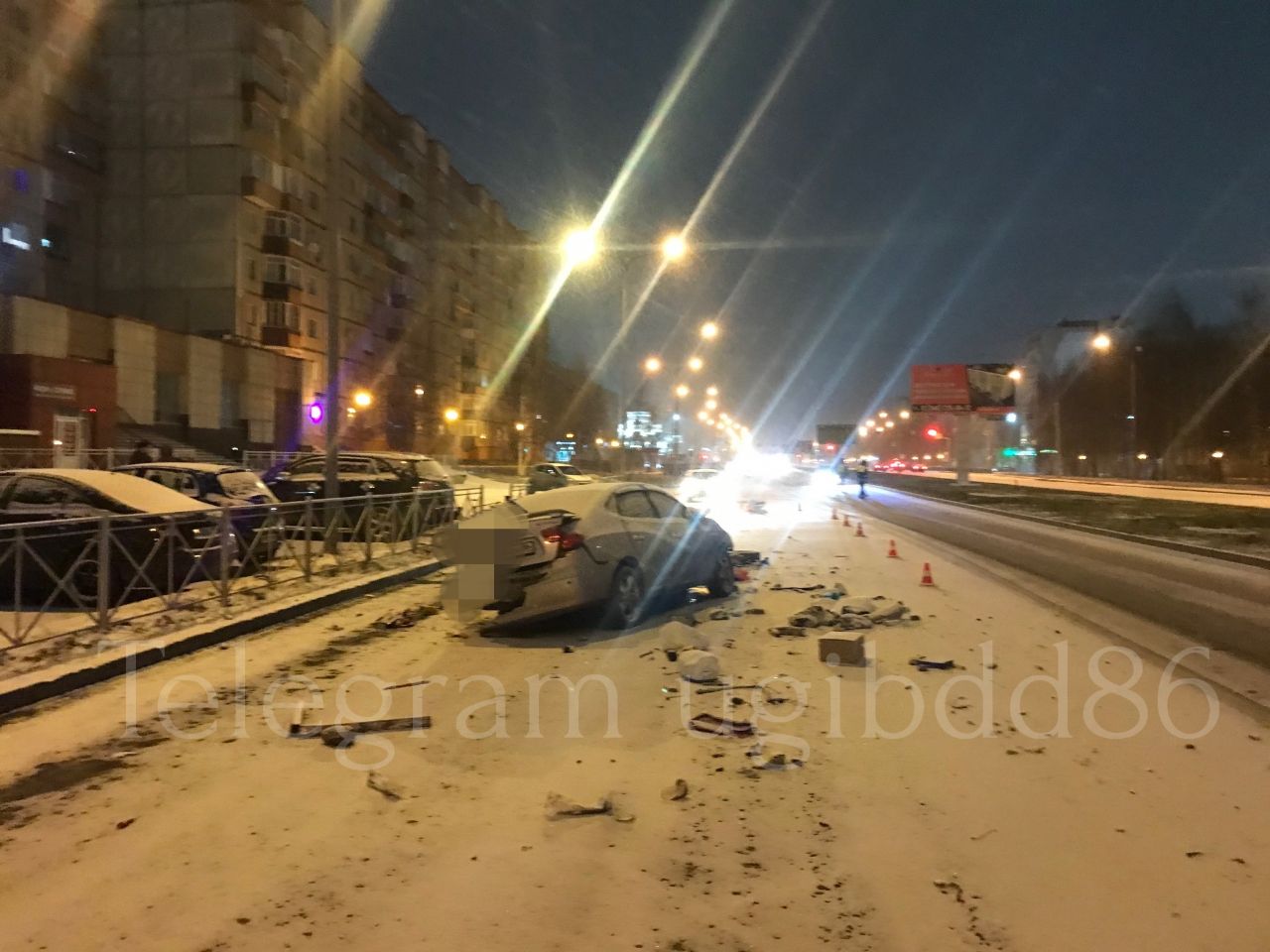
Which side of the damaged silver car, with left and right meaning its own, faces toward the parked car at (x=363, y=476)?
left

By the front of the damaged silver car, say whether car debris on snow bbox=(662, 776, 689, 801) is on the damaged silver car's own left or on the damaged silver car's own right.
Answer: on the damaged silver car's own right

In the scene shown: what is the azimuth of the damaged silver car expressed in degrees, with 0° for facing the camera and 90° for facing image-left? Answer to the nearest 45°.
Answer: approximately 225°

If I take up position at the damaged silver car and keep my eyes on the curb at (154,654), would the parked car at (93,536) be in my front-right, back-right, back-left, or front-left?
front-right

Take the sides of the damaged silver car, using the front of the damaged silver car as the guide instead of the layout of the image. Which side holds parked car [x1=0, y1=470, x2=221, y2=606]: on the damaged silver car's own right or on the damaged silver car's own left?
on the damaged silver car's own left

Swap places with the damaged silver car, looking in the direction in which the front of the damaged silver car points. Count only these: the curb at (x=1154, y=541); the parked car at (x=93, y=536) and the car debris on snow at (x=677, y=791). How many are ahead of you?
1

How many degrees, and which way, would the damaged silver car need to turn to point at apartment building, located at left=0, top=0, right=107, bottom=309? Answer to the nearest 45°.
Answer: approximately 90° to its left

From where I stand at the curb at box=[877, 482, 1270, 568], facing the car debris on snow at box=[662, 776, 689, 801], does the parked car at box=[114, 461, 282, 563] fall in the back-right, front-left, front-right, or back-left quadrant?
front-right

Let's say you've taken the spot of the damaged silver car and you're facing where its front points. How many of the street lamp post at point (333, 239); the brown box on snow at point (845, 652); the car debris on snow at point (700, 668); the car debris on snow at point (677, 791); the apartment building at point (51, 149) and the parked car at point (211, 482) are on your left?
3

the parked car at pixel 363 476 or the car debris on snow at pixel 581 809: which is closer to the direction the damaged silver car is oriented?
the parked car

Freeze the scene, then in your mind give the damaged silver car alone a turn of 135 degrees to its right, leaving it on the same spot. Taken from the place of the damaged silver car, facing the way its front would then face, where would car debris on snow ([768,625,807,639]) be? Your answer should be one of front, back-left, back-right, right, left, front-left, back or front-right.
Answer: left

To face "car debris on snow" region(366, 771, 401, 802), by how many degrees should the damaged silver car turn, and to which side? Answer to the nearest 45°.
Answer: approximately 135° to its right
